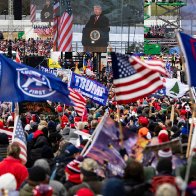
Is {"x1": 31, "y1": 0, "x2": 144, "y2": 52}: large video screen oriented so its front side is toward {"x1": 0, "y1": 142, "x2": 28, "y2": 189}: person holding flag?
yes

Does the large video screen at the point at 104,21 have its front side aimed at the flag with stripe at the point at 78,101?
yes

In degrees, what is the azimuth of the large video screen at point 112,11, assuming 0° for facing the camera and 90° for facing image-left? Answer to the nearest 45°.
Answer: approximately 0°

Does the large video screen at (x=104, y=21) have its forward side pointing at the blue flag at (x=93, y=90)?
yes

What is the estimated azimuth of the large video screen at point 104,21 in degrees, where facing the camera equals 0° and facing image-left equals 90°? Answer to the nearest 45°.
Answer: approximately 0°

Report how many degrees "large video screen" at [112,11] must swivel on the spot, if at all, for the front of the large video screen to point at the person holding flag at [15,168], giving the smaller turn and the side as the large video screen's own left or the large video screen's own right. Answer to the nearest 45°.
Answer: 0° — it already faces them

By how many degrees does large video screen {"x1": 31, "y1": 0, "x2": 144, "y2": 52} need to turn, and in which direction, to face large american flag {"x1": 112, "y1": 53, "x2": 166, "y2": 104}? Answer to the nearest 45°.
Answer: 0° — it already faces it
